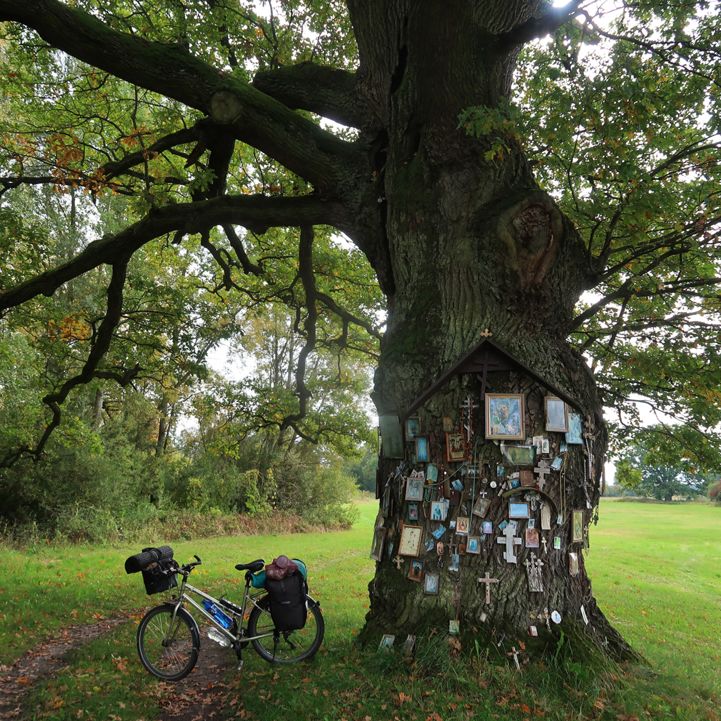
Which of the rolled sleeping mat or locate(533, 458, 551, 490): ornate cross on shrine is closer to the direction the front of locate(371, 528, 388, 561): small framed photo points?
the rolled sleeping mat

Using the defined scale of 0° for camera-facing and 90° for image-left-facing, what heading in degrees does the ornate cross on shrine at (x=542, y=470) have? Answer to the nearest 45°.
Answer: approximately 0°

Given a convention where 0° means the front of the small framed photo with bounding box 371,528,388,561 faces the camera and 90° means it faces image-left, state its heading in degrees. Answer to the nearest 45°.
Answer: approximately 45°
